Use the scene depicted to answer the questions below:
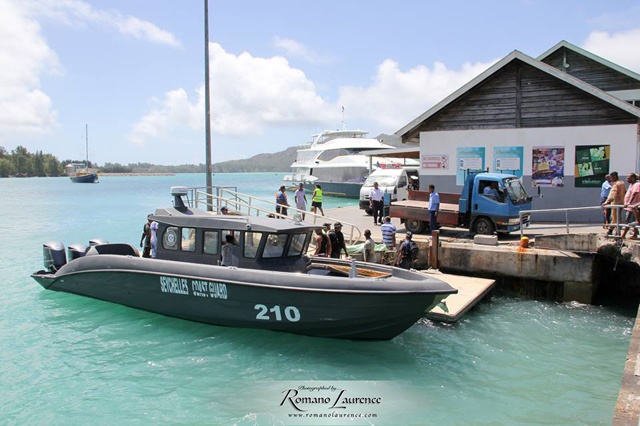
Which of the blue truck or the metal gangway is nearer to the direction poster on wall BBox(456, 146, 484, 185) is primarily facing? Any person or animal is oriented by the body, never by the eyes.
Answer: the blue truck

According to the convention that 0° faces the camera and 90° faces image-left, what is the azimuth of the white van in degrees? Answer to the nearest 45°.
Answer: approximately 45°

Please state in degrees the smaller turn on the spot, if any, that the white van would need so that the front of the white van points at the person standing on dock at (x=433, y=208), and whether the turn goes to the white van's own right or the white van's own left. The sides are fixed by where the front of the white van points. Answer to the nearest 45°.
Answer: approximately 45° to the white van's own left

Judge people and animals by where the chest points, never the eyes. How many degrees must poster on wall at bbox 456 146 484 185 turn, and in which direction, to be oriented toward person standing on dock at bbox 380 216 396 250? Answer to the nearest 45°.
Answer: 0° — it already faces them

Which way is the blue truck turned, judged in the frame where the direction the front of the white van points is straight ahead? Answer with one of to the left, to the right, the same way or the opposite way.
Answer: to the left

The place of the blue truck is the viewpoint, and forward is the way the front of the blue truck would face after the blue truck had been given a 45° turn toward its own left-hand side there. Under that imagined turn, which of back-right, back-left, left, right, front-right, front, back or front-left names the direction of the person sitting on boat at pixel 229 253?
back-right

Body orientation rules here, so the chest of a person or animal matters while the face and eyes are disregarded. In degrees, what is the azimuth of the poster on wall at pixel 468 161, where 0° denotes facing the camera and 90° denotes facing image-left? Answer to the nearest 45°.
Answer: approximately 0°

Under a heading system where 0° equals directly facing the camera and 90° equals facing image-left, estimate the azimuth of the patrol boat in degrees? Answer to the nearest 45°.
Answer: approximately 315°

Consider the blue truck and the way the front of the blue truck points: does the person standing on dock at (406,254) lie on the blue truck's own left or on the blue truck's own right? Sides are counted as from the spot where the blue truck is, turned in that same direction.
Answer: on the blue truck's own right

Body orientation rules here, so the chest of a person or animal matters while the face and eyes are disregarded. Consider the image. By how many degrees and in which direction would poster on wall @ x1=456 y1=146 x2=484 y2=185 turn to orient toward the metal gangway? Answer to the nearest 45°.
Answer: approximately 45° to its right

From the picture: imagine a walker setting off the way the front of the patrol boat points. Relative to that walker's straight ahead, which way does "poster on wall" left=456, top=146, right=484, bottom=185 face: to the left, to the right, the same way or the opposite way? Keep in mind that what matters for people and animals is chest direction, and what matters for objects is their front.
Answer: to the right

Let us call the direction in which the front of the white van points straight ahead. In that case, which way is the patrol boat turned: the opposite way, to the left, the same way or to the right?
to the left

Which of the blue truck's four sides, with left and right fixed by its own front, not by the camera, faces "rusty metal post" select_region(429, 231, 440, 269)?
right
